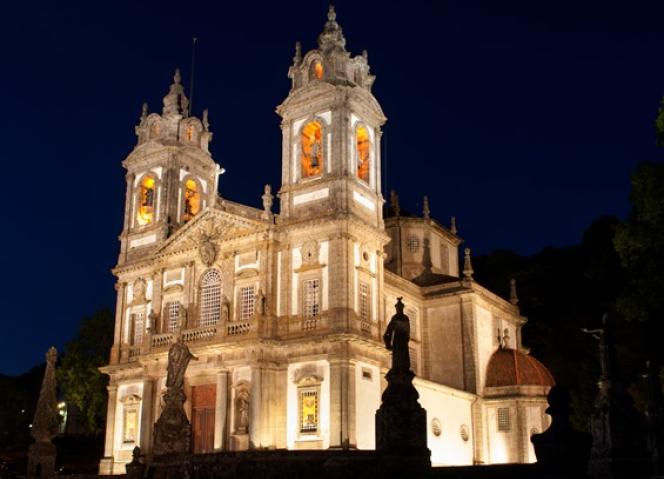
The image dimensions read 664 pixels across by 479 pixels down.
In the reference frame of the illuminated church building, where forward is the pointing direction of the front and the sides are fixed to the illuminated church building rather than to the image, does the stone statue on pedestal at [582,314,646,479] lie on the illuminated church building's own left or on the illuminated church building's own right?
on the illuminated church building's own left

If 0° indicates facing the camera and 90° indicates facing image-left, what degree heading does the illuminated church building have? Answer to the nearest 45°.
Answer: approximately 45°

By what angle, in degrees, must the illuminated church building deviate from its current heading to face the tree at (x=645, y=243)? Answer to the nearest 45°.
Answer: approximately 90° to its left
